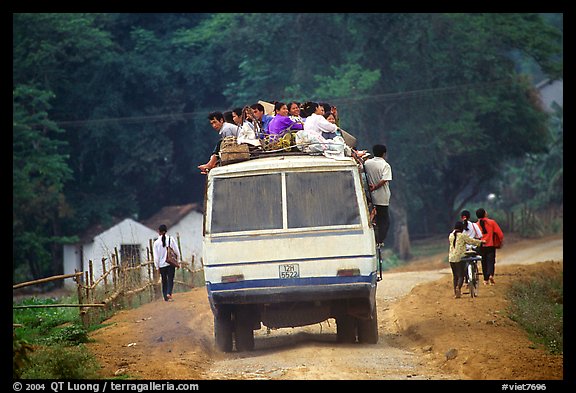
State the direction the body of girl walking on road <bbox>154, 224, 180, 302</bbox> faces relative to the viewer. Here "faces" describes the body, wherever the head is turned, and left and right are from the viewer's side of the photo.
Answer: facing away from the viewer

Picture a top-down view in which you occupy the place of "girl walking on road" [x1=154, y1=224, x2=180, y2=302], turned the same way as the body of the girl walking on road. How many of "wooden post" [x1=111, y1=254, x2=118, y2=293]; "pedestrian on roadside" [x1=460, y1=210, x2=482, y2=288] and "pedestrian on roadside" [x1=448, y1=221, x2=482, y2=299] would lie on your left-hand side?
1

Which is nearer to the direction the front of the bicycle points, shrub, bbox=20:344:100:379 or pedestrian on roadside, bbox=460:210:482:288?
the pedestrian on roadside

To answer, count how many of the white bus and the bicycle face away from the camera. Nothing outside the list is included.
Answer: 2

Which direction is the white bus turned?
away from the camera

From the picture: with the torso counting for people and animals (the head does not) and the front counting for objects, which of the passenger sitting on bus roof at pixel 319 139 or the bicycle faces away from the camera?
the bicycle

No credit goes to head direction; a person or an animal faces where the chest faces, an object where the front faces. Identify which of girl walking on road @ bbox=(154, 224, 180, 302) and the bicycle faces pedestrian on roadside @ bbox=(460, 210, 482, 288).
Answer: the bicycle
